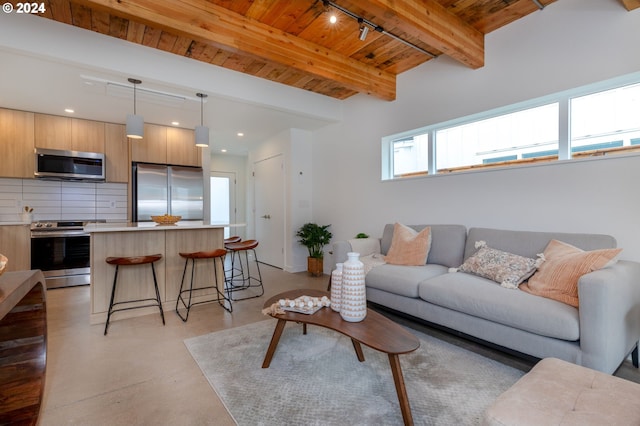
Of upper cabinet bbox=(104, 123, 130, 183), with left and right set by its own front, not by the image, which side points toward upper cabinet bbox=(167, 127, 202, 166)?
left

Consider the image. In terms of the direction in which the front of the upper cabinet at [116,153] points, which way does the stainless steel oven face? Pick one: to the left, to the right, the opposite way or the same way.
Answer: the same way

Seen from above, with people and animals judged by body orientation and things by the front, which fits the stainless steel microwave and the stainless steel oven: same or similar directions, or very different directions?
same or similar directions

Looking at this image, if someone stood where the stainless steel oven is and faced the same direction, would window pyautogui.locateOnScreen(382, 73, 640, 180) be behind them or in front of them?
in front

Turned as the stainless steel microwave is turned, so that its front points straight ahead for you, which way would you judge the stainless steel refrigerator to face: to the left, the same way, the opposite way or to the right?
the same way

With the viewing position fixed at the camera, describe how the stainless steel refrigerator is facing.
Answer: facing the viewer

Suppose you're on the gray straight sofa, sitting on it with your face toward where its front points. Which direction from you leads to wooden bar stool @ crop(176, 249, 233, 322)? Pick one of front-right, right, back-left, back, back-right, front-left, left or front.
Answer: front-right

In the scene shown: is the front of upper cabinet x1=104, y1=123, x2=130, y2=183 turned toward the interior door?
no

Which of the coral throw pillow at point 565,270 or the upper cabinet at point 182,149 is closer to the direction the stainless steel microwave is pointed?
the coral throw pillow

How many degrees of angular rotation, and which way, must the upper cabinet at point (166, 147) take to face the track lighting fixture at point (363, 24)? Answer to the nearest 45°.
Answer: approximately 45° to its left

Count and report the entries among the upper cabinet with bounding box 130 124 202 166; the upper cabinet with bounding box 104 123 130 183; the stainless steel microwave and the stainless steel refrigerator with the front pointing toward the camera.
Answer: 4

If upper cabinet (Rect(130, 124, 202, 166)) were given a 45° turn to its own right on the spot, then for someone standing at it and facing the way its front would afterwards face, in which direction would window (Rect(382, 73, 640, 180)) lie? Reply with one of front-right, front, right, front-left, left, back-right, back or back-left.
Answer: left

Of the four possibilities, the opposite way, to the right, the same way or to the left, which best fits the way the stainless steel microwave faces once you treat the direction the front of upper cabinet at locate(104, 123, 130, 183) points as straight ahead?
the same way

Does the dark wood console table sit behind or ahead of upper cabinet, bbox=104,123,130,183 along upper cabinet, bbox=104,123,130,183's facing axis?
ahead

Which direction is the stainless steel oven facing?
toward the camera

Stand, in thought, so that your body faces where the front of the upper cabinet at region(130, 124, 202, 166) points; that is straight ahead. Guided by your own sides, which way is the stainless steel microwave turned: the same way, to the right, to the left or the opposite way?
the same way

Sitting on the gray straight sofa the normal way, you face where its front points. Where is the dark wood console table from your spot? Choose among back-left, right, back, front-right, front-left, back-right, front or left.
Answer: front

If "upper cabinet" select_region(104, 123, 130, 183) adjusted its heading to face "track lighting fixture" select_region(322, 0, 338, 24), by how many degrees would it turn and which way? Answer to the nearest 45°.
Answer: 0° — it already faces it

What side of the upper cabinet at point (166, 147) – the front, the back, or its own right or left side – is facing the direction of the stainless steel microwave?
right

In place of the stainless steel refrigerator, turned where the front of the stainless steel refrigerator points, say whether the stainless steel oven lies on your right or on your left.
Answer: on your right

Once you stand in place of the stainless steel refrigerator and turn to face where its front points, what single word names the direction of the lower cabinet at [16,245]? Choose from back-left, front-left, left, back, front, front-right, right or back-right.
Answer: right

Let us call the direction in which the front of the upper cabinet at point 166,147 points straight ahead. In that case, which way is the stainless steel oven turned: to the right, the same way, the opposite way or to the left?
the same way
